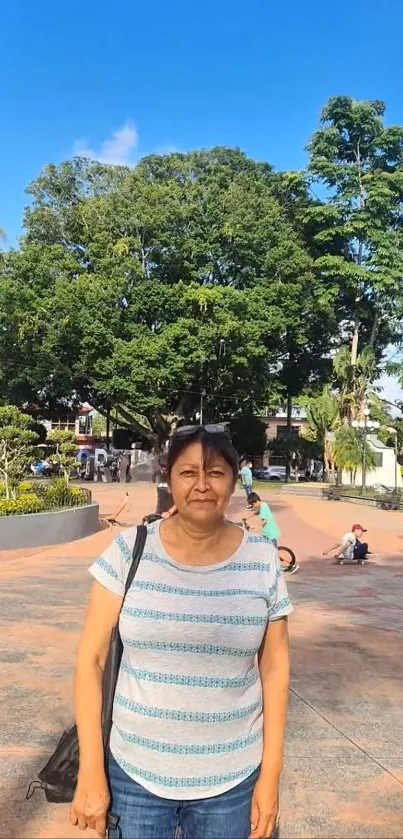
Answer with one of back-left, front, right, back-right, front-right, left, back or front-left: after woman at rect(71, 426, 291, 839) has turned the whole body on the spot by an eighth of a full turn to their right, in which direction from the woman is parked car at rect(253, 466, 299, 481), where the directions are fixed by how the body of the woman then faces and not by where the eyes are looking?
back-right

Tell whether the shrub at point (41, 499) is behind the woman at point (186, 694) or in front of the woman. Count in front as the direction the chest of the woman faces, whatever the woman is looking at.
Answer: behind

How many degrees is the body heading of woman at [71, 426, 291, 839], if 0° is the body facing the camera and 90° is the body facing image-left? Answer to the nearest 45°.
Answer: approximately 0°

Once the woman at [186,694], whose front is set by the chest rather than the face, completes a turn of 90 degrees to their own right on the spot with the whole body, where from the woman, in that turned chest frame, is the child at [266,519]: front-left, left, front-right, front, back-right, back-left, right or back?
right

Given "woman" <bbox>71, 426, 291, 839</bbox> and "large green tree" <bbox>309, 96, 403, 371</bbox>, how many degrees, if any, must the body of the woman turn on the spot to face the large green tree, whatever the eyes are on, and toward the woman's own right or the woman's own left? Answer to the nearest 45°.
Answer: approximately 180°

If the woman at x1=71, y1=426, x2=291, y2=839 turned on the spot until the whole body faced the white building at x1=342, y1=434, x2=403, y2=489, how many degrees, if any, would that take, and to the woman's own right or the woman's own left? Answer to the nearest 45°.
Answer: approximately 180°

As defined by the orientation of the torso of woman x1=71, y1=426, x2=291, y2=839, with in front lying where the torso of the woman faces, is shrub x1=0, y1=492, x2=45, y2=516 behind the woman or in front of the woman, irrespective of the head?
behind

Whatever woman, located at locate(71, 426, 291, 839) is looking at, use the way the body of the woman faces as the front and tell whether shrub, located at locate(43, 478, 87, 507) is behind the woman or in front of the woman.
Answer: behind

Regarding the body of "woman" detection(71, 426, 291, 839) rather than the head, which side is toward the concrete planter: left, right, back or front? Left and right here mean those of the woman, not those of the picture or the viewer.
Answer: back

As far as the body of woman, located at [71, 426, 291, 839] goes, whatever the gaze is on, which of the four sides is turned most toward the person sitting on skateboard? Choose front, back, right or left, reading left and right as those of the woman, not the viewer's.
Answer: back
